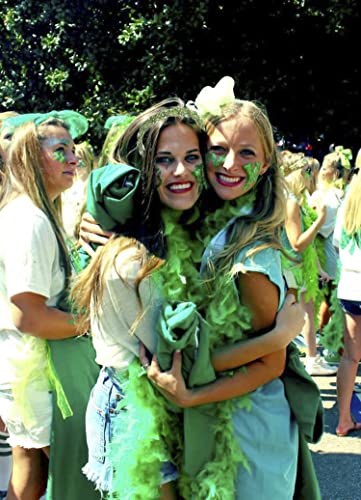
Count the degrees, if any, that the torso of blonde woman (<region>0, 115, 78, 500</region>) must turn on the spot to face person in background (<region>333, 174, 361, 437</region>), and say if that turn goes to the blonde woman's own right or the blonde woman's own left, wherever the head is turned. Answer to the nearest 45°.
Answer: approximately 45° to the blonde woman's own left

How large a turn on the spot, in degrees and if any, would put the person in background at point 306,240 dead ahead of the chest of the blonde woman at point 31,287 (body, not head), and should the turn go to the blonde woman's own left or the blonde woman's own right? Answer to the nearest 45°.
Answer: approximately 45° to the blonde woman's own left

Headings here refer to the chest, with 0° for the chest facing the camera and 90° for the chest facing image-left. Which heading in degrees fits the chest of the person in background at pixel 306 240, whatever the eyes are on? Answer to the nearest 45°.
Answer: approximately 270°

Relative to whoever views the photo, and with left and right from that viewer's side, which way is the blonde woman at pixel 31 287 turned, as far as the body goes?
facing to the right of the viewer

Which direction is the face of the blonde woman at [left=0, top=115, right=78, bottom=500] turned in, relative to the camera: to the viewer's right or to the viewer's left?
to the viewer's right

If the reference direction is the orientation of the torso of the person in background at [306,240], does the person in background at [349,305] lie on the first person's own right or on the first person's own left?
on the first person's own right
